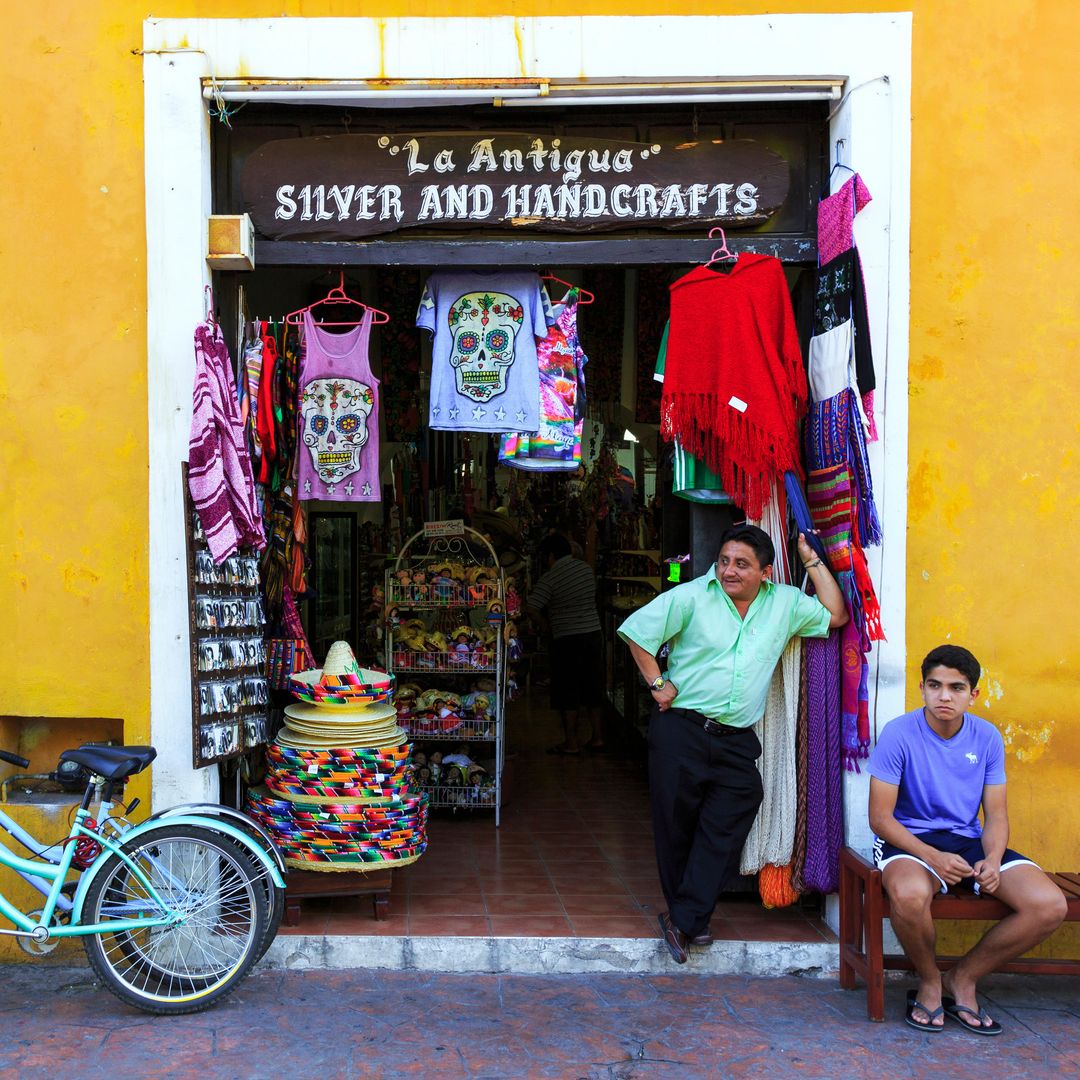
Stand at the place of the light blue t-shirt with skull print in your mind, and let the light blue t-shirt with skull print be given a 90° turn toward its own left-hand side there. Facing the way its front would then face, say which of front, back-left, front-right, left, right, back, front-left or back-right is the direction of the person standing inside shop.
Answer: left

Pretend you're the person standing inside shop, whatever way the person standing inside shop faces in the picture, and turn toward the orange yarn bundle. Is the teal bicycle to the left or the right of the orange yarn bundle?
right

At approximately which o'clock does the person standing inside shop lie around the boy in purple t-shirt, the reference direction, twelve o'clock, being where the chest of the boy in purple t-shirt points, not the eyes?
The person standing inside shop is roughly at 5 o'clock from the boy in purple t-shirt.

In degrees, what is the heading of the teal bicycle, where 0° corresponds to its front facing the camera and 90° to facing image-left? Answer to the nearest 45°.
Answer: approximately 90°

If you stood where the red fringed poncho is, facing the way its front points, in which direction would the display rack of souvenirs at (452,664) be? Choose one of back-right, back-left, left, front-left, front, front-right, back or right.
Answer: back-right

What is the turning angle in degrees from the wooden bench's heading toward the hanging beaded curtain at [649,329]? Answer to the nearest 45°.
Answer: approximately 135° to its right
